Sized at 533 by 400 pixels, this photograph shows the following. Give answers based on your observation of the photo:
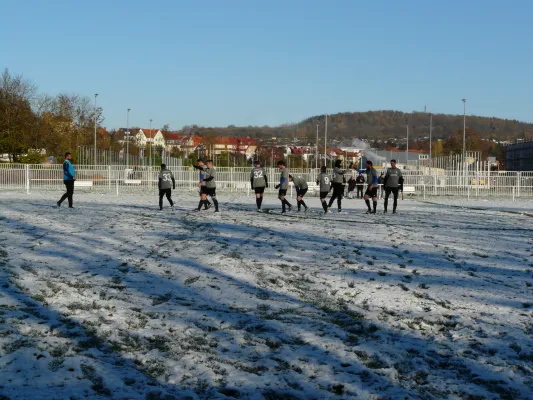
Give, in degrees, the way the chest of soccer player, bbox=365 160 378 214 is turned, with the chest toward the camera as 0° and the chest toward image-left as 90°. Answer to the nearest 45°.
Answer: approximately 90°

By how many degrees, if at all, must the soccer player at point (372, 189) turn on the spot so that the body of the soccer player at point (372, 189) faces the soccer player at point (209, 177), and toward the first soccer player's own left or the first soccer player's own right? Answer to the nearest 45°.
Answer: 0° — they already face them

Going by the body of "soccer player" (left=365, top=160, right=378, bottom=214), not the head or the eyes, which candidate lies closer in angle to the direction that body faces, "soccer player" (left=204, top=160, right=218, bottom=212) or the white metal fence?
the soccer player

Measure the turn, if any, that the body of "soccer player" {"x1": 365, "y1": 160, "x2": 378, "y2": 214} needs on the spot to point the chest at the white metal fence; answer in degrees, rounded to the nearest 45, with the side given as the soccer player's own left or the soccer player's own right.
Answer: approximately 45° to the soccer player's own right
